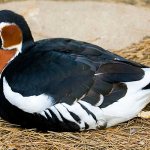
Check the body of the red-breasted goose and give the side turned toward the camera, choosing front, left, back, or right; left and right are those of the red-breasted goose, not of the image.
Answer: left
